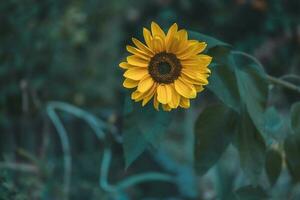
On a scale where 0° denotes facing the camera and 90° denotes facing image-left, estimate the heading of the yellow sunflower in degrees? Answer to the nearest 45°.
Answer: approximately 0°
